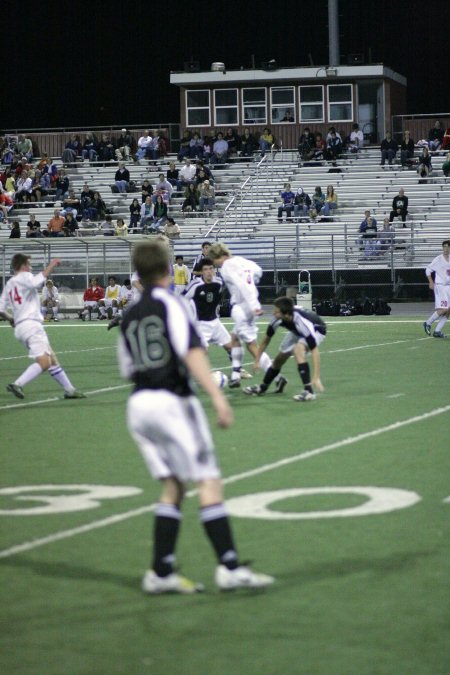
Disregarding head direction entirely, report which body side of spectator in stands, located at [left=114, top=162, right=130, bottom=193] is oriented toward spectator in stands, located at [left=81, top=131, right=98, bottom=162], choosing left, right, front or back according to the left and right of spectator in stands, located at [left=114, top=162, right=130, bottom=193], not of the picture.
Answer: back

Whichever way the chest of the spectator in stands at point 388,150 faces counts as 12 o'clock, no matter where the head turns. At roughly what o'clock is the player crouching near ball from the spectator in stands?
The player crouching near ball is roughly at 12 o'clock from the spectator in stands.

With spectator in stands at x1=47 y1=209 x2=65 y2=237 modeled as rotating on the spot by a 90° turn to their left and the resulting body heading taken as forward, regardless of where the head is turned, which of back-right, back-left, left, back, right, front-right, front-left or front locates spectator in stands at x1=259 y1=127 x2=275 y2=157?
front-left
